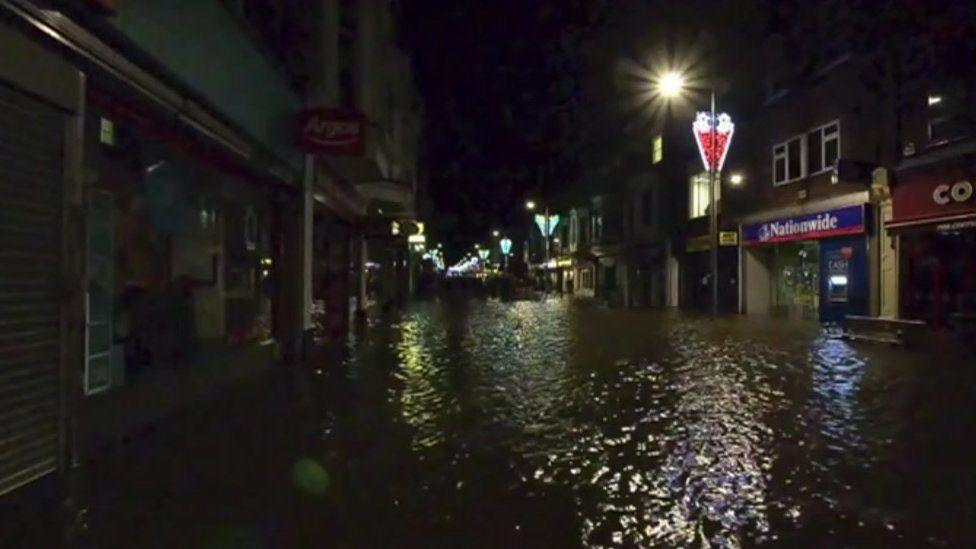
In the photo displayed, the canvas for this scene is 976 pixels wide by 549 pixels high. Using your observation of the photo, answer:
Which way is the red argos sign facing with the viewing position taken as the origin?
facing the viewer

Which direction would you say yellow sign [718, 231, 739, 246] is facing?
toward the camera

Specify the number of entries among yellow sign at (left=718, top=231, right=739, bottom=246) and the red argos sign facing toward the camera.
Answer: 2

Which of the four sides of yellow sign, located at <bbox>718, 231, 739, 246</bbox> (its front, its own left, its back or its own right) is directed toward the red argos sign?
front
